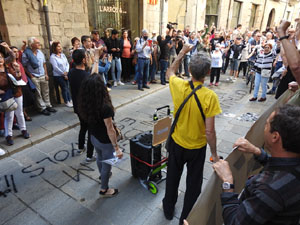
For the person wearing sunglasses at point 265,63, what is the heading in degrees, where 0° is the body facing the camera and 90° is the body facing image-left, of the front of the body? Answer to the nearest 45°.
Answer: approximately 45°

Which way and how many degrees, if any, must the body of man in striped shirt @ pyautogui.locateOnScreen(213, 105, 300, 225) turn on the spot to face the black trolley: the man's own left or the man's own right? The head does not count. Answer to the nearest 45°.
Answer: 0° — they already face it

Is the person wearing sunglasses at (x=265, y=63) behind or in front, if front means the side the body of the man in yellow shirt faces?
in front

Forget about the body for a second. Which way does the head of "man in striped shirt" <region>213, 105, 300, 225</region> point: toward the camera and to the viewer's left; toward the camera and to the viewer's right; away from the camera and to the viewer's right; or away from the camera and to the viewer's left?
away from the camera and to the viewer's left

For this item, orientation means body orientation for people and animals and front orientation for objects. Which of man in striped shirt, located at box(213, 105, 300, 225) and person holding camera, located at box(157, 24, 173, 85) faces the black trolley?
the man in striped shirt

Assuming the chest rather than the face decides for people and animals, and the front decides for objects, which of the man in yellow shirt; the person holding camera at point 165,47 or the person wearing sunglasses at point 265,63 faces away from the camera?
the man in yellow shirt

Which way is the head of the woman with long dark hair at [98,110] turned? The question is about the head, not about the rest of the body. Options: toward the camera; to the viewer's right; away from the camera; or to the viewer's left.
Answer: away from the camera

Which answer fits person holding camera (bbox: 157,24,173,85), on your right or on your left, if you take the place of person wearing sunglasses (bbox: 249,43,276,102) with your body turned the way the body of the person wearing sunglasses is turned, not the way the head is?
on your right

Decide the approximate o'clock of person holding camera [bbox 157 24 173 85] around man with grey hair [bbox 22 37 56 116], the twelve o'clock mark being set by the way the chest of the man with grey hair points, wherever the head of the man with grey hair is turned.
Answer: The person holding camera is roughly at 10 o'clock from the man with grey hair.

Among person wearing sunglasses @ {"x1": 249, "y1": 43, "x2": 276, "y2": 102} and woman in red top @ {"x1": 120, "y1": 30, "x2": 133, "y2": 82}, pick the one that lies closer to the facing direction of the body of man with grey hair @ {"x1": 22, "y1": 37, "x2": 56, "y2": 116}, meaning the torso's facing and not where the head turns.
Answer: the person wearing sunglasses

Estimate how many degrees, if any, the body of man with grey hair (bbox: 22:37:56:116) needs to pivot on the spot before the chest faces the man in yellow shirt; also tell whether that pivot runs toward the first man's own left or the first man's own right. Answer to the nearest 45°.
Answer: approximately 45° to the first man's own right

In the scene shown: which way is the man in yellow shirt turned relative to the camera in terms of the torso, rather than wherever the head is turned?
away from the camera

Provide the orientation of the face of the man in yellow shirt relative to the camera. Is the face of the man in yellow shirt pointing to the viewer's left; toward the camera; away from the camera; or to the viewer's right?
away from the camera

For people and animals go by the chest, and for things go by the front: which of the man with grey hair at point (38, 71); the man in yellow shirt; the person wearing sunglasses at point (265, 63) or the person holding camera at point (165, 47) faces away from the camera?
the man in yellow shirt

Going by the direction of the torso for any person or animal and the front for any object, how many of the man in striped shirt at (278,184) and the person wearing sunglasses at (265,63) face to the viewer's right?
0

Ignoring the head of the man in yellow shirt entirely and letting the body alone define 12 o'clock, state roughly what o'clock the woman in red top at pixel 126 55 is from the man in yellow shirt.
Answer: The woman in red top is roughly at 11 o'clock from the man in yellow shirt.
